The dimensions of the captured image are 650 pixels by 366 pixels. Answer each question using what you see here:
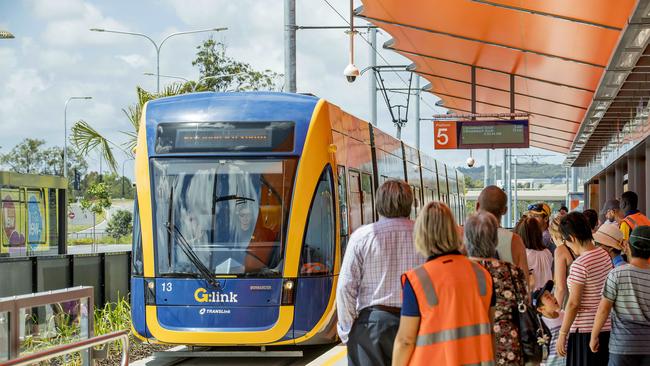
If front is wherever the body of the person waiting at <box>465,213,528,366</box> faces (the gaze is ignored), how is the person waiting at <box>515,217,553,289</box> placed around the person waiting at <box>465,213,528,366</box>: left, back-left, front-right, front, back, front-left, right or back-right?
front

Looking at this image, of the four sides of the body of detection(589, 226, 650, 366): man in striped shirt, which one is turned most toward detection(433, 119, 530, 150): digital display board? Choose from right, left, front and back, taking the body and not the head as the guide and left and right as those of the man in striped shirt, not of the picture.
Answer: front

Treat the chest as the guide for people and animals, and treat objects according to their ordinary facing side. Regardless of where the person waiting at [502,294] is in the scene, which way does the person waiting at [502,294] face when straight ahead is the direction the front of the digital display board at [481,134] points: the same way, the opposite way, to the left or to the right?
the opposite way

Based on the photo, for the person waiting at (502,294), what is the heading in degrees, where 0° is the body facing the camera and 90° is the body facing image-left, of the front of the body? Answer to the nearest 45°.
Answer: approximately 180°

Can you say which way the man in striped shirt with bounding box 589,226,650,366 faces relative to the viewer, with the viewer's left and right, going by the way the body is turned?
facing away from the viewer

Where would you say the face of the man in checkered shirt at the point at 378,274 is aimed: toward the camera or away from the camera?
away from the camera

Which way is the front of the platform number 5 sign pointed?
toward the camera

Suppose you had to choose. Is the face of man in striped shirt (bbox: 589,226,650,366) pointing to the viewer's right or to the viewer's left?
to the viewer's left

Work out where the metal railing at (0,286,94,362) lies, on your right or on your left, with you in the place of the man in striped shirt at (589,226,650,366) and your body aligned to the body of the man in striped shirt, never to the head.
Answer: on your left

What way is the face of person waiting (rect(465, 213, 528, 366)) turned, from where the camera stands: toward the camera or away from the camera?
away from the camera

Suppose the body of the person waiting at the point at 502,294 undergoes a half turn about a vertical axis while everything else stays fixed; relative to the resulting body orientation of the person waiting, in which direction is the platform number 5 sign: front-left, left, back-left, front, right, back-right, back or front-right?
back

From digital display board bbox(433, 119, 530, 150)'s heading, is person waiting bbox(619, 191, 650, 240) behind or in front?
in front

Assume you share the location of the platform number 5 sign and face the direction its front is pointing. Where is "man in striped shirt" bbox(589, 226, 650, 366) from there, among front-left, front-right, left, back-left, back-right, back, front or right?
front

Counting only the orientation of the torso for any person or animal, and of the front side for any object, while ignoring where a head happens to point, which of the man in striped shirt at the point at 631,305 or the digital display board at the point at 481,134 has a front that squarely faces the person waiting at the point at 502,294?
the digital display board

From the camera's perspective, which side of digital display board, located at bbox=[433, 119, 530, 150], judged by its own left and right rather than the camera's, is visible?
front

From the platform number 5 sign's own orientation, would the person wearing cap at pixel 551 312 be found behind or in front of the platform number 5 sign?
in front
